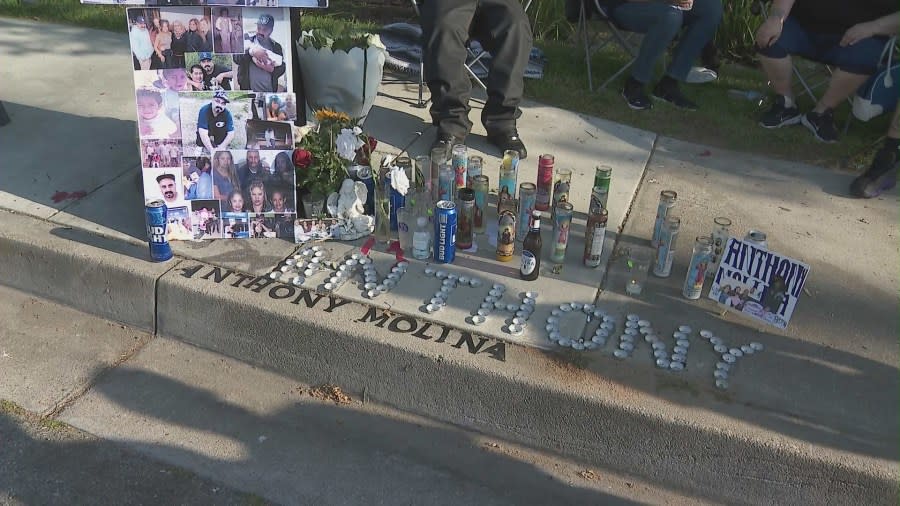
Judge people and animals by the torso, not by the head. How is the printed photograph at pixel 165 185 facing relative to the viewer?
toward the camera

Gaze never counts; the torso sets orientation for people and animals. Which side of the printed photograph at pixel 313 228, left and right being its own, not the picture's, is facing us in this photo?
front

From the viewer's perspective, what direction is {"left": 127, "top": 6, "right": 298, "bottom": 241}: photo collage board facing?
toward the camera

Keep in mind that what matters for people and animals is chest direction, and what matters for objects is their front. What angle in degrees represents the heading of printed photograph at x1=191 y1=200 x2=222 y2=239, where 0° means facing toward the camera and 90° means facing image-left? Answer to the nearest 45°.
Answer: approximately 0°

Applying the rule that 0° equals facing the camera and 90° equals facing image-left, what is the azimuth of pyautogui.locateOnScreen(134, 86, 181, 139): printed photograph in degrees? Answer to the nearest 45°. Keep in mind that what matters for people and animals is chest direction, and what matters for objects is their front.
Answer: approximately 0°
